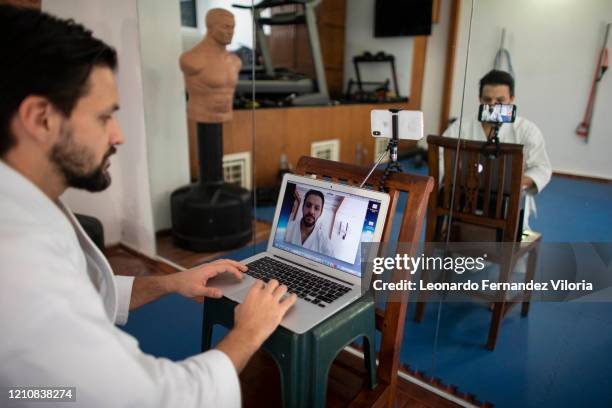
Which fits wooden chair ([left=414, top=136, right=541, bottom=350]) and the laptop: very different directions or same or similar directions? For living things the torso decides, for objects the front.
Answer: very different directions

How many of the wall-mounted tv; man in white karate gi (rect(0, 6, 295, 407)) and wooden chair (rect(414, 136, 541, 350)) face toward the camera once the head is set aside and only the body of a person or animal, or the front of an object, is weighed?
1

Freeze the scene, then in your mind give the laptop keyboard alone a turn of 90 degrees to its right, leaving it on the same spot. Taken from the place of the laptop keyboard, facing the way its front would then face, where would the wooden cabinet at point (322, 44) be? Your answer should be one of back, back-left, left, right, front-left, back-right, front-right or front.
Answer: front-right

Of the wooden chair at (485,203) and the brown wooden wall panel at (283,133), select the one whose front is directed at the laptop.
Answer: the brown wooden wall panel

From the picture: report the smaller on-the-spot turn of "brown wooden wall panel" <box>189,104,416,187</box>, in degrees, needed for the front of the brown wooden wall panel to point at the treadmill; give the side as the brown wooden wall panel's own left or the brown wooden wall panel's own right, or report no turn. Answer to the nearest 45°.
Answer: approximately 180°

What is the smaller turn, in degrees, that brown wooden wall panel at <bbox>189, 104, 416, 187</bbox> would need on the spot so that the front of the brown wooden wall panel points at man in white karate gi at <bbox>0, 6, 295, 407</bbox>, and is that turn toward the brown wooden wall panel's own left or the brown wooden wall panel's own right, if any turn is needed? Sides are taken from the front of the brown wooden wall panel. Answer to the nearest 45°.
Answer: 0° — it already faces them

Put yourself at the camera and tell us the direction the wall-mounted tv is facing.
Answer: facing the viewer

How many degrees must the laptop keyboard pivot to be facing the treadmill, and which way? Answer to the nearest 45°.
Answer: approximately 135° to its right

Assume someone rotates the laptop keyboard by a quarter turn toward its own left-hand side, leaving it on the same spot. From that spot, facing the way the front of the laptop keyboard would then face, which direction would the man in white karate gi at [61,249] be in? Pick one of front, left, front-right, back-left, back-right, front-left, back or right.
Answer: right

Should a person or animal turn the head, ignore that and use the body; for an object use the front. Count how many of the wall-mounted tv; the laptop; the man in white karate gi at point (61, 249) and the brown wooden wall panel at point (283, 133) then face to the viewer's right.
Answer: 1

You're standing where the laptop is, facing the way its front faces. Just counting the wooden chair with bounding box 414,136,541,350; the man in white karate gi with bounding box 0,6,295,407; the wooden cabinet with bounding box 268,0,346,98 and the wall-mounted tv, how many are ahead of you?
1

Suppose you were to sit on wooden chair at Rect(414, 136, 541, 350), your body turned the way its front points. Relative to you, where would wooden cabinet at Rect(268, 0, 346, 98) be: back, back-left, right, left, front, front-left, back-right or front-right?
left

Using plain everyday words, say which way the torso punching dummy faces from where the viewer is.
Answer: facing the viewer and to the right of the viewer

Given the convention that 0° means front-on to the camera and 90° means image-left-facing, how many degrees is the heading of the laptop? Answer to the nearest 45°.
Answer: approximately 45°

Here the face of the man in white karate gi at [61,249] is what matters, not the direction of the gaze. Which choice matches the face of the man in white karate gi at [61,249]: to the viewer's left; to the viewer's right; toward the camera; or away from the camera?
to the viewer's right
